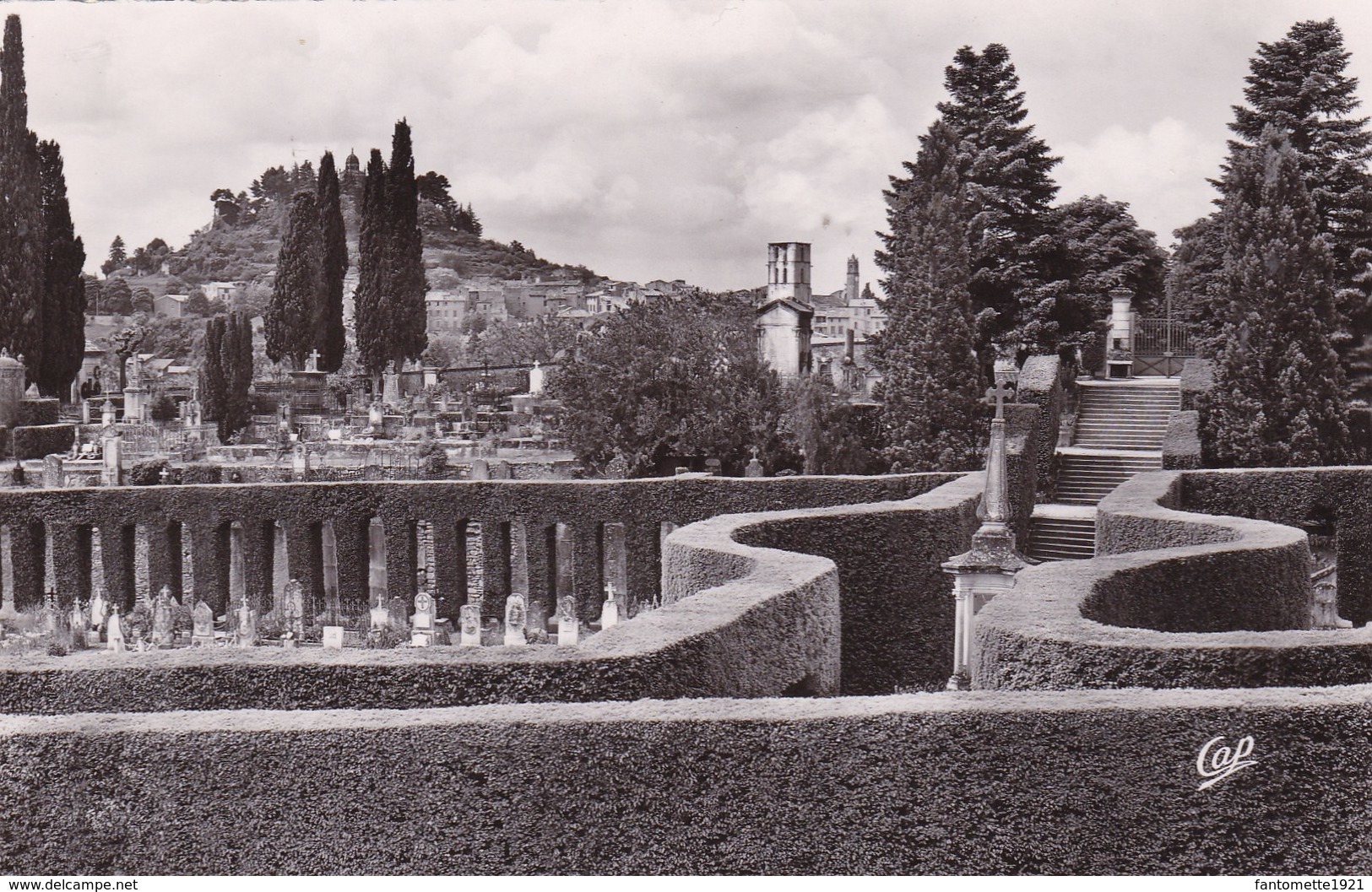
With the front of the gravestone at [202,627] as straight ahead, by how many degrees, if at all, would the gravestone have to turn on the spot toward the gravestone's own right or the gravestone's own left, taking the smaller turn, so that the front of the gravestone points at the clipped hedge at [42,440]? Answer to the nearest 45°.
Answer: approximately 180°

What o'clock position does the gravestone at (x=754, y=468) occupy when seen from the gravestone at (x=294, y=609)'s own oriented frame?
the gravestone at (x=754, y=468) is roughly at 8 o'clock from the gravestone at (x=294, y=609).

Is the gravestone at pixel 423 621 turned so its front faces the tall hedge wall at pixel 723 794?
yes

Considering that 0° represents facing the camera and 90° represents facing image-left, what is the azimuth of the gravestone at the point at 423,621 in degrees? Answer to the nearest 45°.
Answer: approximately 0°

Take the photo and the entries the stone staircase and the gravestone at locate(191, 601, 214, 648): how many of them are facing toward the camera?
2

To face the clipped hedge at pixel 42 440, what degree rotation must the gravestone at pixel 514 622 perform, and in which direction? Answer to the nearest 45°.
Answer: approximately 135° to its right

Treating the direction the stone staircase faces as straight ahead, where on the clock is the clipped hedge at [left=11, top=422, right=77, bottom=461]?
The clipped hedge is roughly at 3 o'clock from the stone staircase.

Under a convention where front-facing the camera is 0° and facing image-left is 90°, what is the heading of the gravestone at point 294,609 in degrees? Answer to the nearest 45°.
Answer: approximately 0°

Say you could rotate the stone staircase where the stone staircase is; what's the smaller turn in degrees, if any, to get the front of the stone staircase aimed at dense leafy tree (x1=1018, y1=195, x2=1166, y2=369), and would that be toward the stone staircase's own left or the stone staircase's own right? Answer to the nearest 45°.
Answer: approximately 180°

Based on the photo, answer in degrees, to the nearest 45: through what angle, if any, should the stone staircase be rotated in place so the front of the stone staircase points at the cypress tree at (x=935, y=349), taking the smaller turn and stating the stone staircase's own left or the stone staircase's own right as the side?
approximately 90° to the stone staircase's own right

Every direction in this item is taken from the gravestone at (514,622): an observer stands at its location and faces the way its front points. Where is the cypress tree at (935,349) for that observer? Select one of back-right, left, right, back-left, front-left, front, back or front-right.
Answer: back-left
